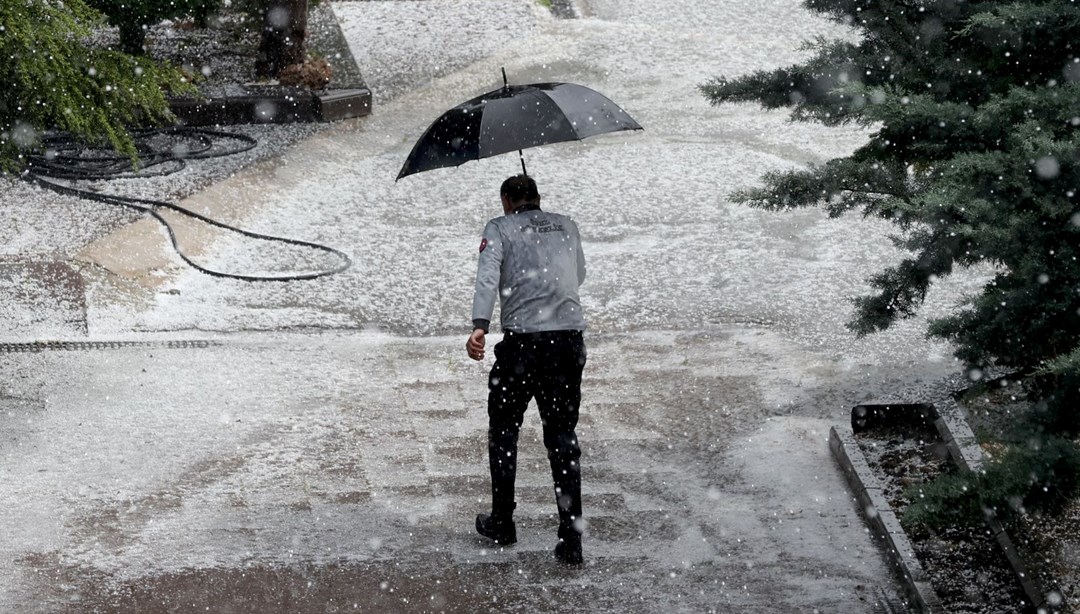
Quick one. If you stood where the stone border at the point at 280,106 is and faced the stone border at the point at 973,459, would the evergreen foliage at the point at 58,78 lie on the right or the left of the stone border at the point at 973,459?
right

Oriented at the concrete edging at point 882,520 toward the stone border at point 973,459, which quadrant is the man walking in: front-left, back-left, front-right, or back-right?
back-left

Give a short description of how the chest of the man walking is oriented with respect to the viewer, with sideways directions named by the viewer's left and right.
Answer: facing away from the viewer and to the left of the viewer

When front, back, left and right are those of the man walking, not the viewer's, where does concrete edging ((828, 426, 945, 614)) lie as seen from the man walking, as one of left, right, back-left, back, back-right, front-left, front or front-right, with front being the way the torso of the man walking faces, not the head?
back-right

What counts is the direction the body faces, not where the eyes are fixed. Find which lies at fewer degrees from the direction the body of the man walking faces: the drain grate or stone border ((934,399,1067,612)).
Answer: the drain grate

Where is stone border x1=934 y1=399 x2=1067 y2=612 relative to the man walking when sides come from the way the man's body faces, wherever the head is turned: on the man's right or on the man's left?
on the man's right
